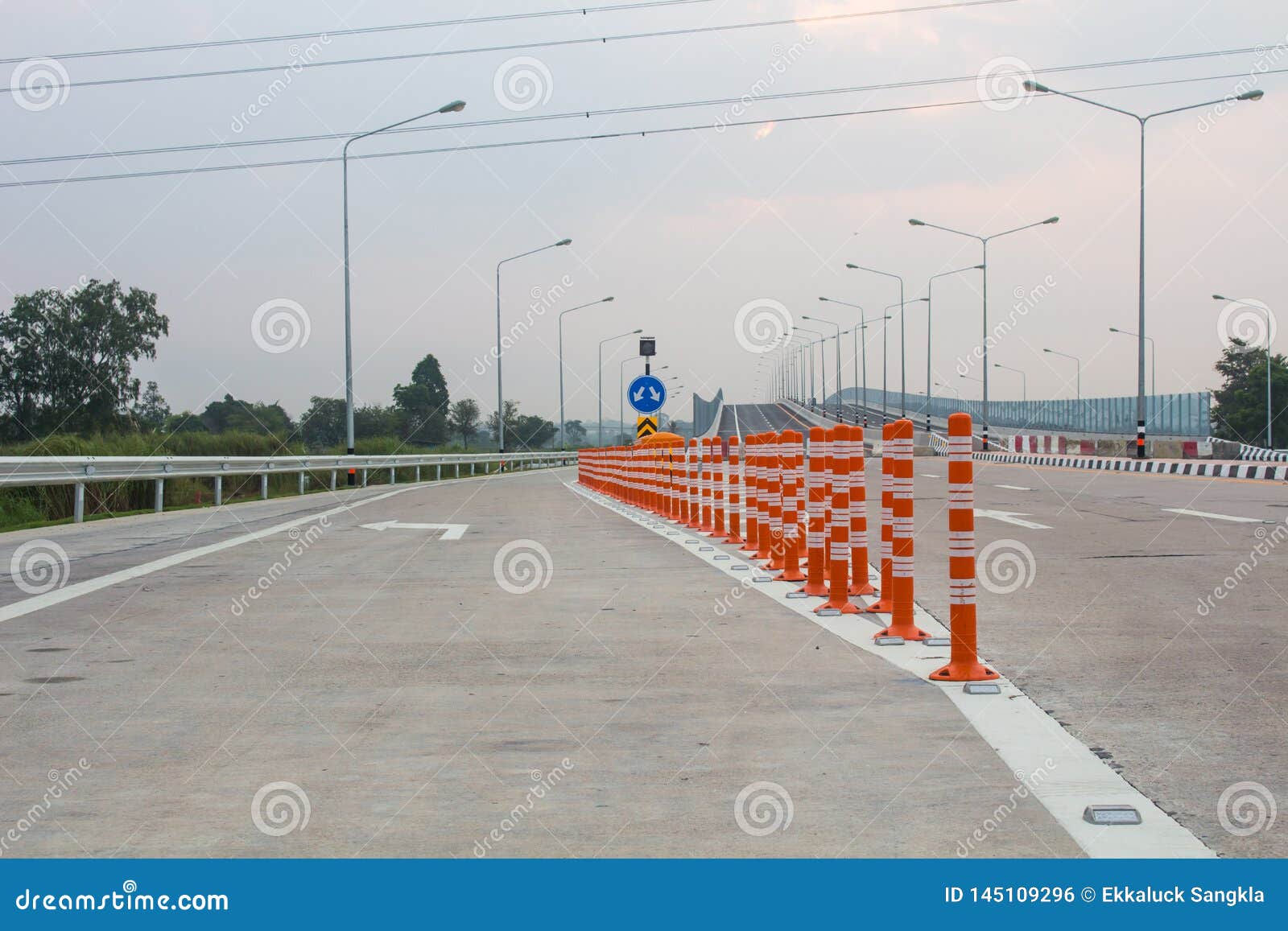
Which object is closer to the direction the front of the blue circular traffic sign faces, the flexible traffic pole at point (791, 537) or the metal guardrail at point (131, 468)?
the flexible traffic pole

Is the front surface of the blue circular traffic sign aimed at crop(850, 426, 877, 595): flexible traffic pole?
yes

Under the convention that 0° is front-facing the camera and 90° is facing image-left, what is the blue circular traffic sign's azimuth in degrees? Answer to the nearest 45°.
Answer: approximately 0°

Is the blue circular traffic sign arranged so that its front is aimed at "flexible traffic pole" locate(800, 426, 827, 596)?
yes

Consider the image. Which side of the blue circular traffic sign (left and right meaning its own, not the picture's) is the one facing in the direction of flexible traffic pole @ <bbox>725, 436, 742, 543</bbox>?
front

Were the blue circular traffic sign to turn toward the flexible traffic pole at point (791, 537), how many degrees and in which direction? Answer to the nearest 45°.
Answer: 0° — it already faces it

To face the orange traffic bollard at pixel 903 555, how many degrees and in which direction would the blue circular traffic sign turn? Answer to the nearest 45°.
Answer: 0° — it already faces it
